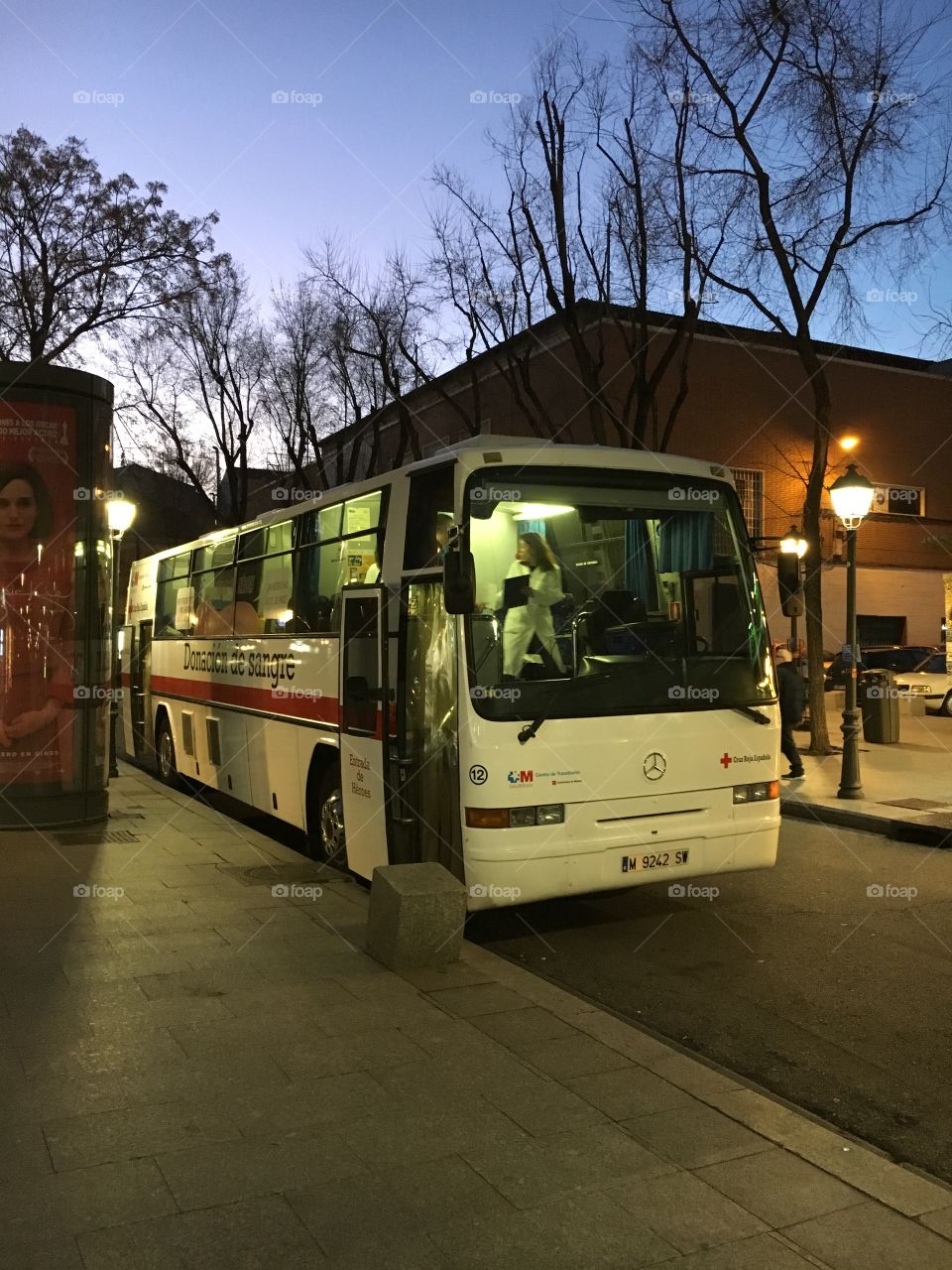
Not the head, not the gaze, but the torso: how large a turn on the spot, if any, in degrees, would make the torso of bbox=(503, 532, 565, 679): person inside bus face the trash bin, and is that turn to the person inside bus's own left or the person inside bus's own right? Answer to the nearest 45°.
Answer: approximately 135° to the person inside bus's own right

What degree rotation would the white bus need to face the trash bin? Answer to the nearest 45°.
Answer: approximately 90° to its left

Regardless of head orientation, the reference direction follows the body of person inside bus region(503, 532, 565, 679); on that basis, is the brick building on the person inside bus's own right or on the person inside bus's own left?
on the person inside bus's own right

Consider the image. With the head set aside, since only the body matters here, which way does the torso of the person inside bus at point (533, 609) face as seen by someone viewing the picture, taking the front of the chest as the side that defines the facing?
to the viewer's left

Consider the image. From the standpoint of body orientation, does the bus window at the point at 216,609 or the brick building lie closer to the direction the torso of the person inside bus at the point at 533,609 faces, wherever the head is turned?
the bus window

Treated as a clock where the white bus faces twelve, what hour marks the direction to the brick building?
The brick building is roughly at 8 o'clock from the white bus.

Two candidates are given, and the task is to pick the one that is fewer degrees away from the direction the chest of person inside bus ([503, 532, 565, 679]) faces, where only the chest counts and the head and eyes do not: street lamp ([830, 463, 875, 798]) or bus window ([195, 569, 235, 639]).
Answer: the bus window

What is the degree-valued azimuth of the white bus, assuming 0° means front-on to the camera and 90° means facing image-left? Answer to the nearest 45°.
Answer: approximately 315°

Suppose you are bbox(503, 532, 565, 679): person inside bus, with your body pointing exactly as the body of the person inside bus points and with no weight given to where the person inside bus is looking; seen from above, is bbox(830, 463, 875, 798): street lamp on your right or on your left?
on your right

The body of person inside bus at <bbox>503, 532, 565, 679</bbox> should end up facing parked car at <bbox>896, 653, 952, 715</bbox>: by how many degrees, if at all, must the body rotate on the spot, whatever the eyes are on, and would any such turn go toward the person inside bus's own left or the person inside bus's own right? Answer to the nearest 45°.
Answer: approximately 135° to the person inside bus's own right

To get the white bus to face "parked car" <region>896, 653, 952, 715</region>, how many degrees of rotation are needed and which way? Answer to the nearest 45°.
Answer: approximately 90° to its left
